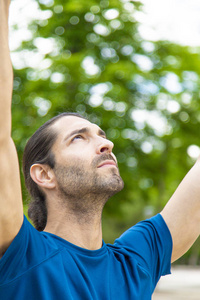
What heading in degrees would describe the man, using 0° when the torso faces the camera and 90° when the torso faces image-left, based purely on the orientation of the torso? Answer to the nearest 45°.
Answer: approximately 315°
